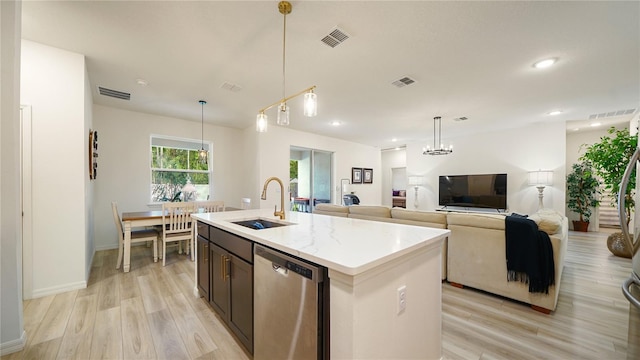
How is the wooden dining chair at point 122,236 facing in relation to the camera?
to the viewer's right

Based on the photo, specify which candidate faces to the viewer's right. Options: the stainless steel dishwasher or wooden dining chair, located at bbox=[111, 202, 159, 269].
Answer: the wooden dining chair

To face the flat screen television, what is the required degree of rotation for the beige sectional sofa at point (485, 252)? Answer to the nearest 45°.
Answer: approximately 45° to its left

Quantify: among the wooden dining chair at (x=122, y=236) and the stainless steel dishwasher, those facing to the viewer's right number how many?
1

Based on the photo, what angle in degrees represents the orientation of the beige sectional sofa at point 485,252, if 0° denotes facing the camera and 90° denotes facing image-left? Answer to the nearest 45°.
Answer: approximately 225°

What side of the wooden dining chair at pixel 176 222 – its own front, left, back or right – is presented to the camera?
back

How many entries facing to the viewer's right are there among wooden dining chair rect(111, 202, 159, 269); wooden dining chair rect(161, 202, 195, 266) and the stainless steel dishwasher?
1

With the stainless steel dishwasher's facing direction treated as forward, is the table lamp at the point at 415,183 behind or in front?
behind

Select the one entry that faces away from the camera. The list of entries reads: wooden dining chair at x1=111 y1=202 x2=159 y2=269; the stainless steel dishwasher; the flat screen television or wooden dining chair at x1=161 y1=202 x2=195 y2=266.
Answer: wooden dining chair at x1=161 y1=202 x2=195 y2=266

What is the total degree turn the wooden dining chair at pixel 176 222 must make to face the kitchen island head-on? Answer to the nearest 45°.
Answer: approximately 180°
